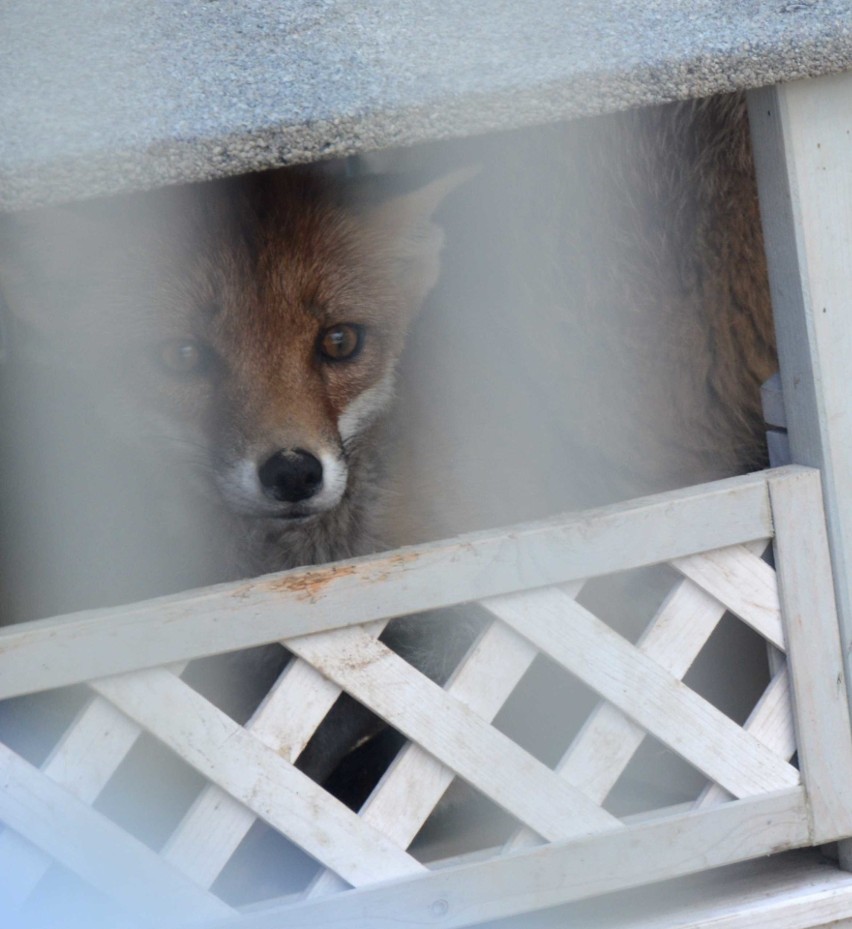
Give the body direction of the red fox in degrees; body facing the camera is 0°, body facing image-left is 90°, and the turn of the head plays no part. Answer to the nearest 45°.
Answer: approximately 45°
